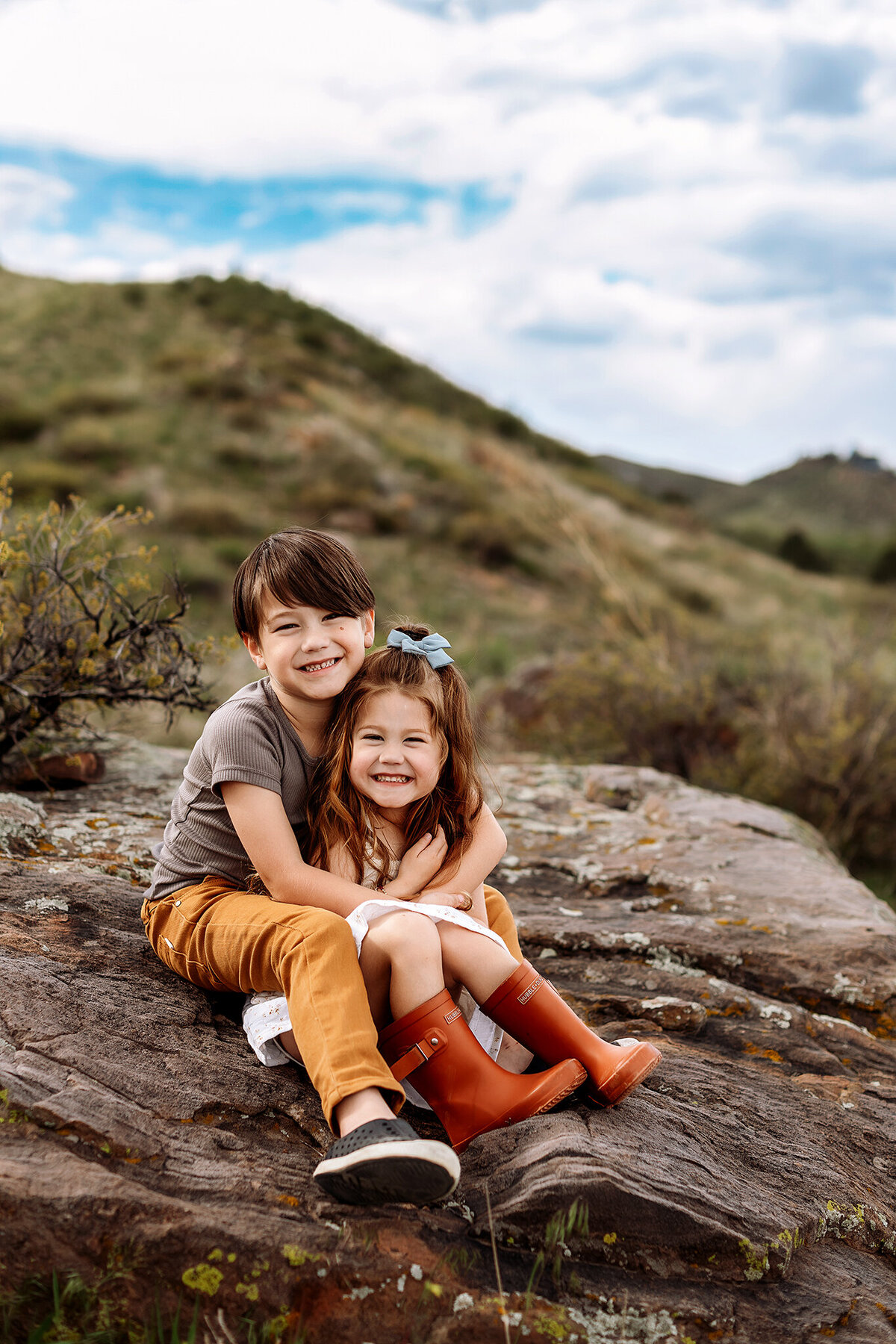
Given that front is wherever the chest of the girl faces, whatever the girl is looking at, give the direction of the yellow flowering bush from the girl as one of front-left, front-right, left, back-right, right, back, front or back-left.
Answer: back

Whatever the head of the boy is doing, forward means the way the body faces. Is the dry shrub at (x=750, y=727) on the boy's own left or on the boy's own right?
on the boy's own left

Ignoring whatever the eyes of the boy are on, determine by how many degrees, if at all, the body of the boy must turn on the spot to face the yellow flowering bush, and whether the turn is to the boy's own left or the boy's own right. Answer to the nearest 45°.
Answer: approximately 180°

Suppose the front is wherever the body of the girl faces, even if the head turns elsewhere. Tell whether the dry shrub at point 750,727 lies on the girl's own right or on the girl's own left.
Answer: on the girl's own left

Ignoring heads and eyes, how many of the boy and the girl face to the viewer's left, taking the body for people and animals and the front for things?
0

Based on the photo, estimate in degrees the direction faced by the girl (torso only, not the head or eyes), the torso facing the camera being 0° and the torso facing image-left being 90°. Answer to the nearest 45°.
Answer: approximately 315°
